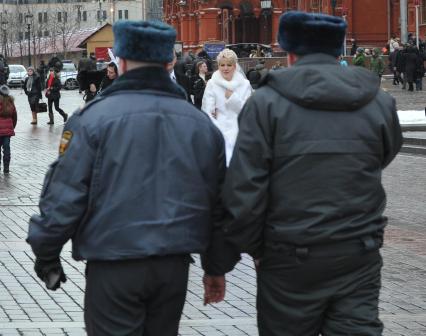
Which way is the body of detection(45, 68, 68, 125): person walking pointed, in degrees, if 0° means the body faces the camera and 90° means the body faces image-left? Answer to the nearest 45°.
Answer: approximately 45°

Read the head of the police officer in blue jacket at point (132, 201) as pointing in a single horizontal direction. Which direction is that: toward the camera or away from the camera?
away from the camera

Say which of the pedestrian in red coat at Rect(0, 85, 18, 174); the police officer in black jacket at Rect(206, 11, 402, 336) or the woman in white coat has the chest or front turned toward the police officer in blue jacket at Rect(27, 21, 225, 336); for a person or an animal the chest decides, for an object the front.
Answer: the woman in white coat

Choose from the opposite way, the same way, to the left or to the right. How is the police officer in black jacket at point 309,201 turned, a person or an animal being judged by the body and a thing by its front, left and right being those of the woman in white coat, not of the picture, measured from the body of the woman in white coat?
the opposite way

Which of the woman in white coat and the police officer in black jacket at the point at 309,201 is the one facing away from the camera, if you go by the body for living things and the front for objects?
the police officer in black jacket

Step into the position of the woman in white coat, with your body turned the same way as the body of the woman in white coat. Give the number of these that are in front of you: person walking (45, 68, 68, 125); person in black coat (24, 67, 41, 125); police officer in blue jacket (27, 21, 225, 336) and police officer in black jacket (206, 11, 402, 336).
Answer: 2

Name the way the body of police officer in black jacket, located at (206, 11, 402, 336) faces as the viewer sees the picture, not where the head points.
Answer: away from the camera

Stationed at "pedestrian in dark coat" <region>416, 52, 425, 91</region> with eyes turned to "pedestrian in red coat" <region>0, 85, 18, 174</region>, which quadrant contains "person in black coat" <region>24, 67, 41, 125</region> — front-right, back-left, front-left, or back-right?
front-right

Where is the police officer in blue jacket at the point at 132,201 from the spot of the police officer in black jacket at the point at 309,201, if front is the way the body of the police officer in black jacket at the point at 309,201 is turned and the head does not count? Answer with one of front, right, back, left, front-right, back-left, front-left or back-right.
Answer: left

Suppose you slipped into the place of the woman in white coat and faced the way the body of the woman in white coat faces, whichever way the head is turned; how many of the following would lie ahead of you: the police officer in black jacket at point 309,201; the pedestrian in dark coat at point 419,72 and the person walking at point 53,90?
1

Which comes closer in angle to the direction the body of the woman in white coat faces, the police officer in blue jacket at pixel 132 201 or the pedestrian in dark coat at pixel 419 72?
the police officer in blue jacket

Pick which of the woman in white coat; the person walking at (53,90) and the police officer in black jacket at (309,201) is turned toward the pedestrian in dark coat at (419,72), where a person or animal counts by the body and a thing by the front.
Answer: the police officer in black jacket

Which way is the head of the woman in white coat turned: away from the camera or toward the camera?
toward the camera

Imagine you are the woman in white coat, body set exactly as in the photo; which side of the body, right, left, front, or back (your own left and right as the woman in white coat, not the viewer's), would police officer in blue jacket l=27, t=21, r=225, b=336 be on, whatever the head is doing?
front

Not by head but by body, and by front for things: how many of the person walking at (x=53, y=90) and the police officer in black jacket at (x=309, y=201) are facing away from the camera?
1

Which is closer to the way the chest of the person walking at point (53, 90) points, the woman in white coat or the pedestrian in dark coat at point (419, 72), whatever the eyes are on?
the woman in white coat

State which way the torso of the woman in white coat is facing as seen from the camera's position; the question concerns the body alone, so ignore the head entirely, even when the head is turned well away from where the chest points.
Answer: toward the camera
